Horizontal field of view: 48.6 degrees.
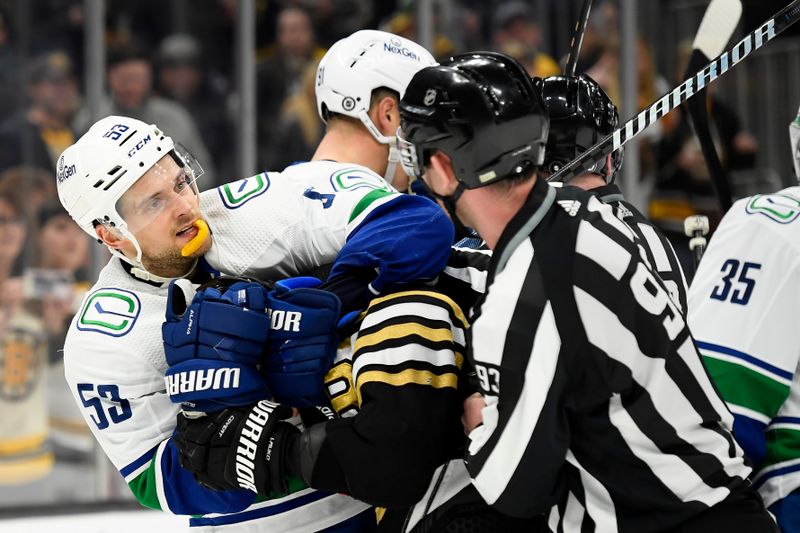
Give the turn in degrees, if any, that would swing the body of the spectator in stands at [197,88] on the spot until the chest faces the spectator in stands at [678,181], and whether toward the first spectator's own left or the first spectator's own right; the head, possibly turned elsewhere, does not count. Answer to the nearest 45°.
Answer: approximately 90° to the first spectator's own left

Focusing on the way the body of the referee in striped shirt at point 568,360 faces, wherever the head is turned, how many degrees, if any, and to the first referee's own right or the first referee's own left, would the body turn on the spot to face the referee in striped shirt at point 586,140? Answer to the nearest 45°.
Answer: approximately 45° to the first referee's own right

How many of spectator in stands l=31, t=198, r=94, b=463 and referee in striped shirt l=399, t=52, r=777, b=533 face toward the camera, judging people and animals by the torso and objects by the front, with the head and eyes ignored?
1

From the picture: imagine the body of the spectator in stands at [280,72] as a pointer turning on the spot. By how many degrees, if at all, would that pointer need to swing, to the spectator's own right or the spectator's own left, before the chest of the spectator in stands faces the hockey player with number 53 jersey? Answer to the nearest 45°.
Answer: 0° — they already face them

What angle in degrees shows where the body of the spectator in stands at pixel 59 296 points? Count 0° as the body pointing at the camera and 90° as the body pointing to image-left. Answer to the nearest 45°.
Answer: approximately 0°

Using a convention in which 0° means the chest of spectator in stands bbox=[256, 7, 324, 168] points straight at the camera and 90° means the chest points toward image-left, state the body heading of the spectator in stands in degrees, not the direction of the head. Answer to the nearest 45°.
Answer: approximately 0°
